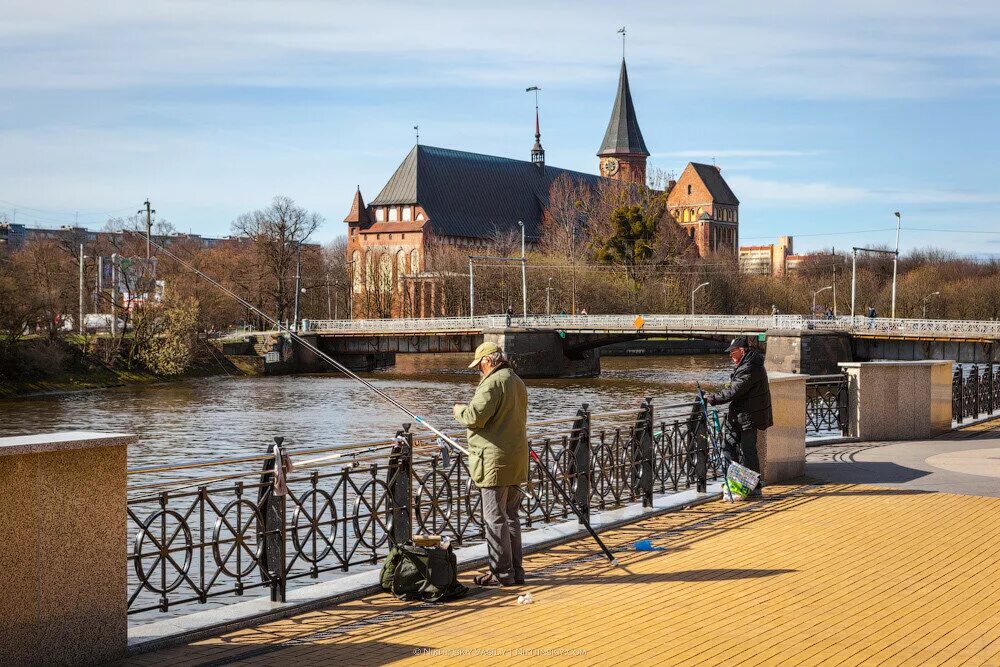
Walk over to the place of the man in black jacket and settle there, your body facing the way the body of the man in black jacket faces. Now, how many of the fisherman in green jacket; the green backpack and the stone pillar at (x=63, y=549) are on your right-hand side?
0

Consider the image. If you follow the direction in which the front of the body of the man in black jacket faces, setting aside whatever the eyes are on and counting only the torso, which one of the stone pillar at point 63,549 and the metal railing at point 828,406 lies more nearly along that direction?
the stone pillar

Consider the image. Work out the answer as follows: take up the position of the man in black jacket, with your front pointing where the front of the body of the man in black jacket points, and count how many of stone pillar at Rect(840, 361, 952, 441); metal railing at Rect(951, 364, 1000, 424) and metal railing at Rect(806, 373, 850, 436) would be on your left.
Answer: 0

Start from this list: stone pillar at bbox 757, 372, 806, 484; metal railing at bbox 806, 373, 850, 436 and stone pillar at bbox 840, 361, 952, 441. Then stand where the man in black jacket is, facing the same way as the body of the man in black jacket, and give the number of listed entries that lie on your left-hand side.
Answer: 0

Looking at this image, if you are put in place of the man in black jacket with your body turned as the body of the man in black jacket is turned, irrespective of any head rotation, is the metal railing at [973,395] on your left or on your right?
on your right

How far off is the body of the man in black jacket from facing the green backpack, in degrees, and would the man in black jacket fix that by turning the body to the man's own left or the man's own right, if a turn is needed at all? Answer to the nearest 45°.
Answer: approximately 45° to the man's own left

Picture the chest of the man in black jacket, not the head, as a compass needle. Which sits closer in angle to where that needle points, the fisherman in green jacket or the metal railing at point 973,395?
the fisherman in green jacket

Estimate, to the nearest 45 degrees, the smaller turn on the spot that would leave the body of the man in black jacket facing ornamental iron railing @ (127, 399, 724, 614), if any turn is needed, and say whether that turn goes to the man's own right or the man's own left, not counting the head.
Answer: approximately 45° to the man's own left

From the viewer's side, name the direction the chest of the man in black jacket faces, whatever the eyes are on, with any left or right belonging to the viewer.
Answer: facing to the left of the viewer

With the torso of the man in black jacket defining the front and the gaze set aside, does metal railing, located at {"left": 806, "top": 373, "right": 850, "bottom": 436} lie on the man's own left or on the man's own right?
on the man's own right

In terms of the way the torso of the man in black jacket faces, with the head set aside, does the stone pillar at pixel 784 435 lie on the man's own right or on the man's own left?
on the man's own right

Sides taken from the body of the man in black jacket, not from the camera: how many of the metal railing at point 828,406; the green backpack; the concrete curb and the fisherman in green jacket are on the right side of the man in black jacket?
1

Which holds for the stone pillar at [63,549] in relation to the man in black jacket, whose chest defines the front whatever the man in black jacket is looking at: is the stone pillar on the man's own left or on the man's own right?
on the man's own left
